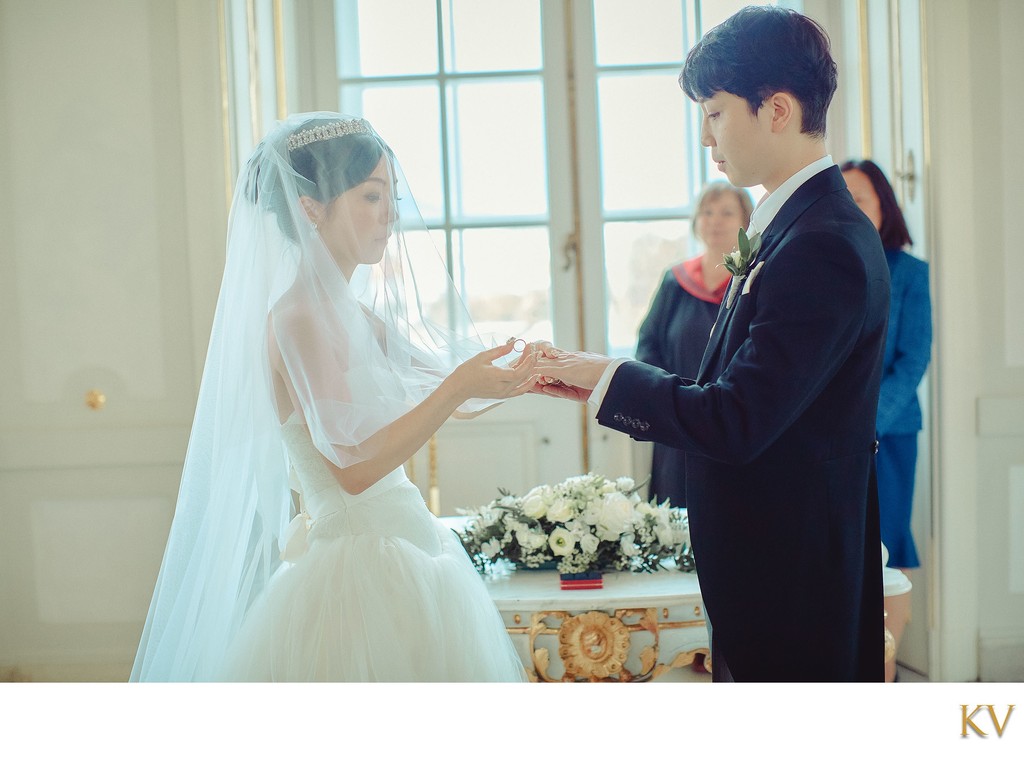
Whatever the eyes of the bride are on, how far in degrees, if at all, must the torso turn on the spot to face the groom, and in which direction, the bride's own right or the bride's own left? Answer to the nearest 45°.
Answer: approximately 45° to the bride's own right

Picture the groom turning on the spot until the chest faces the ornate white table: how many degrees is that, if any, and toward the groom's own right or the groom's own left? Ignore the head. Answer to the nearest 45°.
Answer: approximately 45° to the groom's own right

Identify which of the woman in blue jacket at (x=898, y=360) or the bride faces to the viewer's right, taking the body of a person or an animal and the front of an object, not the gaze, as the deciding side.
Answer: the bride

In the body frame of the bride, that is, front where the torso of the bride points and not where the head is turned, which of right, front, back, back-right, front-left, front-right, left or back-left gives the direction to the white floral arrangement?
front-left

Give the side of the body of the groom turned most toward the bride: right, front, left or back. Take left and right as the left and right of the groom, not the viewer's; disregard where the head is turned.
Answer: front

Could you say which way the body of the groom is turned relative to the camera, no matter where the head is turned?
to the viewer's left

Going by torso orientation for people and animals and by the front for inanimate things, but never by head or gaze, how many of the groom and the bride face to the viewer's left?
1

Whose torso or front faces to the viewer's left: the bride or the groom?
the groom

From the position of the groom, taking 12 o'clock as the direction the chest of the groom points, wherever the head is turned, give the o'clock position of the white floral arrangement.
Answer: The white floral arrangement is roughly at 2 o'clock from the groom.

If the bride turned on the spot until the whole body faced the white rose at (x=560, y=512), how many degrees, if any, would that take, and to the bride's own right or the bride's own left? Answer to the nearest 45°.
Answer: approximately 45° to the bride's own left

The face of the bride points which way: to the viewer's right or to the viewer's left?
to the viewer's right

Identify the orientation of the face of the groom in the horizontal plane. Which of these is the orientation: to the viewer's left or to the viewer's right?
to the viewer's left

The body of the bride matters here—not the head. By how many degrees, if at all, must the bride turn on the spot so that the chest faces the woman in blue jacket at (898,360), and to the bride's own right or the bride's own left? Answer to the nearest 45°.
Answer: approximately 45° to the bride's own left

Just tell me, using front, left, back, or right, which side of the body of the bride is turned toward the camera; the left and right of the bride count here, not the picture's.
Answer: right
